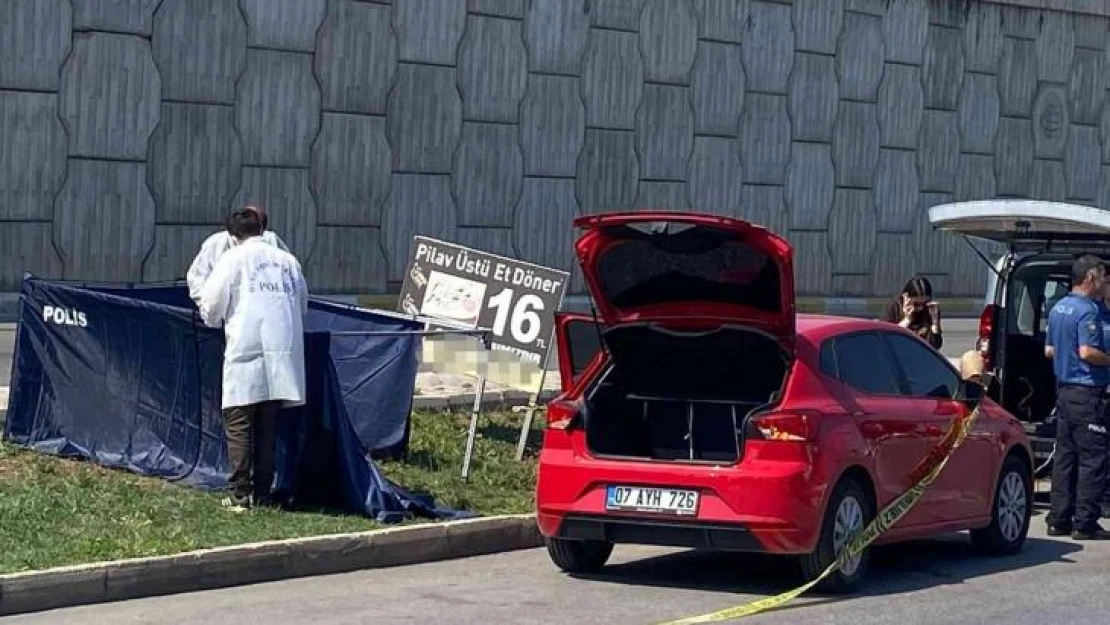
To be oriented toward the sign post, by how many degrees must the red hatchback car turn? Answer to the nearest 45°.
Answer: approximately 90° to its left

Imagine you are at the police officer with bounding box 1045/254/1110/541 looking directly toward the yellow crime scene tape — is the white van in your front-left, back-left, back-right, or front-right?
back-right

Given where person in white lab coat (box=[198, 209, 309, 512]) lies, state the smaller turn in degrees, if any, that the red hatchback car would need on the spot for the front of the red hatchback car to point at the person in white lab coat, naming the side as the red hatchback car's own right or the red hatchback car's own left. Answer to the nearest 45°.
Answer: approximately 135° to the red hatchback car's own left

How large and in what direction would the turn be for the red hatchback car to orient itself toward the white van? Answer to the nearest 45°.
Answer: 0° — it already faces it

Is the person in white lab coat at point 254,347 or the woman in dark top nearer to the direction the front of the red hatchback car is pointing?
the woman in dark top

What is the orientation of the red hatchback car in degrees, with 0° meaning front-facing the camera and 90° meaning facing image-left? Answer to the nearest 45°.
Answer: approximately 225°

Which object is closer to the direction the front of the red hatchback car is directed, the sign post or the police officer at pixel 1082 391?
the police officer

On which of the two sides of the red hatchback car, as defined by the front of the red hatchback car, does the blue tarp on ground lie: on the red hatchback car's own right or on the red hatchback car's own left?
on the red hatchback car's own left

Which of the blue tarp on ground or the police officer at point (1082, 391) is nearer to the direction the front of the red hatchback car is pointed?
the police officer
